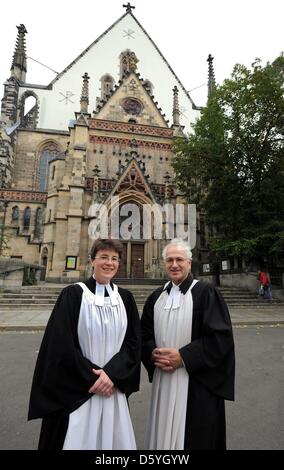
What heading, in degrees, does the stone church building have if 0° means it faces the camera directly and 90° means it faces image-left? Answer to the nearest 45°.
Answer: approximately 0°
